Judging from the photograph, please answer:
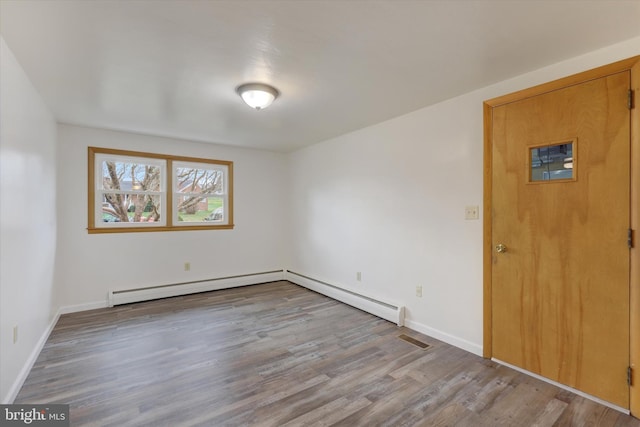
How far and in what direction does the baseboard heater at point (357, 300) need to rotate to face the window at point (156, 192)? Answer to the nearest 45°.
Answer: approximately 45° to its right

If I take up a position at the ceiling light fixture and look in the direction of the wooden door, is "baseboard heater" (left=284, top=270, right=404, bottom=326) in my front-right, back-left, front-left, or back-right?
front-left

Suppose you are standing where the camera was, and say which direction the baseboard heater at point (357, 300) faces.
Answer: facing the viewer and to the left of the viewer

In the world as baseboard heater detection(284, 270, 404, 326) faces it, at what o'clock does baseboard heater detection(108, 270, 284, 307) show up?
baseboard heater detection(108, 270, 284, 307) is roughly at 2 o'clock from baseboard heater detection(284, 270, 404, 326).

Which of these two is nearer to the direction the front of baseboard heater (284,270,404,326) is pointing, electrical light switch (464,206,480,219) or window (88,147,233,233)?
the window

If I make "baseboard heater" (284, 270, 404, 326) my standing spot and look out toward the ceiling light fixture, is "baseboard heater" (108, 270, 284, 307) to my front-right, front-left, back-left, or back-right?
front-right

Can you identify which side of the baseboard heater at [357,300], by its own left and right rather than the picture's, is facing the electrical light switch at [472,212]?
left

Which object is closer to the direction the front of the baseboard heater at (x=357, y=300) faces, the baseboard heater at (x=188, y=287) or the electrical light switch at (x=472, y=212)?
the baseboard heater

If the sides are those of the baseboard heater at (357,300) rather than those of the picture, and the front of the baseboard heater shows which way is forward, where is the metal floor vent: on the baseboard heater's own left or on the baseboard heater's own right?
on the baseboard heater's own left
